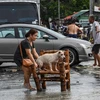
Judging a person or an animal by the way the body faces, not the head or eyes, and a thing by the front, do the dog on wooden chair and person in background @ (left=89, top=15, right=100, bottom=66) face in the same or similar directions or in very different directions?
very different directions

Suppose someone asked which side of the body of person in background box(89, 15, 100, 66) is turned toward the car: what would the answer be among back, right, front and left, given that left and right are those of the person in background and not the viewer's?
front

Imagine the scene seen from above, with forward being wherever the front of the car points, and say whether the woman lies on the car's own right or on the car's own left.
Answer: on the car's own right

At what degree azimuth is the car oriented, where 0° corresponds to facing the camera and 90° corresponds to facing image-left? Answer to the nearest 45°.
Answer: approximately 270°

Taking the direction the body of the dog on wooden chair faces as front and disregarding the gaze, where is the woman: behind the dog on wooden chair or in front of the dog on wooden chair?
behind

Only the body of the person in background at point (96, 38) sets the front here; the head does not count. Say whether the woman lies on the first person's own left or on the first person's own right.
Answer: on the first person's own left

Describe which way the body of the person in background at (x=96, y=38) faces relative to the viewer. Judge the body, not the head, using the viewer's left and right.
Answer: facing to the left of the viewer
